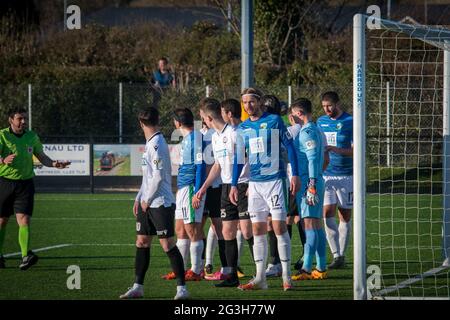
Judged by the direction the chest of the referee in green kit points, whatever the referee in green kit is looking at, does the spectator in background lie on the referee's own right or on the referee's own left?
on the referee's own left

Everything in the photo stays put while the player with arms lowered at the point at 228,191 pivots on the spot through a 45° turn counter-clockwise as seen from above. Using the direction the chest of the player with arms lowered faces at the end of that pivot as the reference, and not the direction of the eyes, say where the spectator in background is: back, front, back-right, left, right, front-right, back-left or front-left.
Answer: back

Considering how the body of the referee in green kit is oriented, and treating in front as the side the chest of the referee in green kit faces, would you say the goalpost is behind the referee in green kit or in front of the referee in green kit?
in front

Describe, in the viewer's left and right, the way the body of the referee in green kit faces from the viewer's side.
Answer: facing the viewer and to the right of the viewer

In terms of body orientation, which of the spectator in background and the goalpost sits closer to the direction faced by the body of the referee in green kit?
the goalpost
